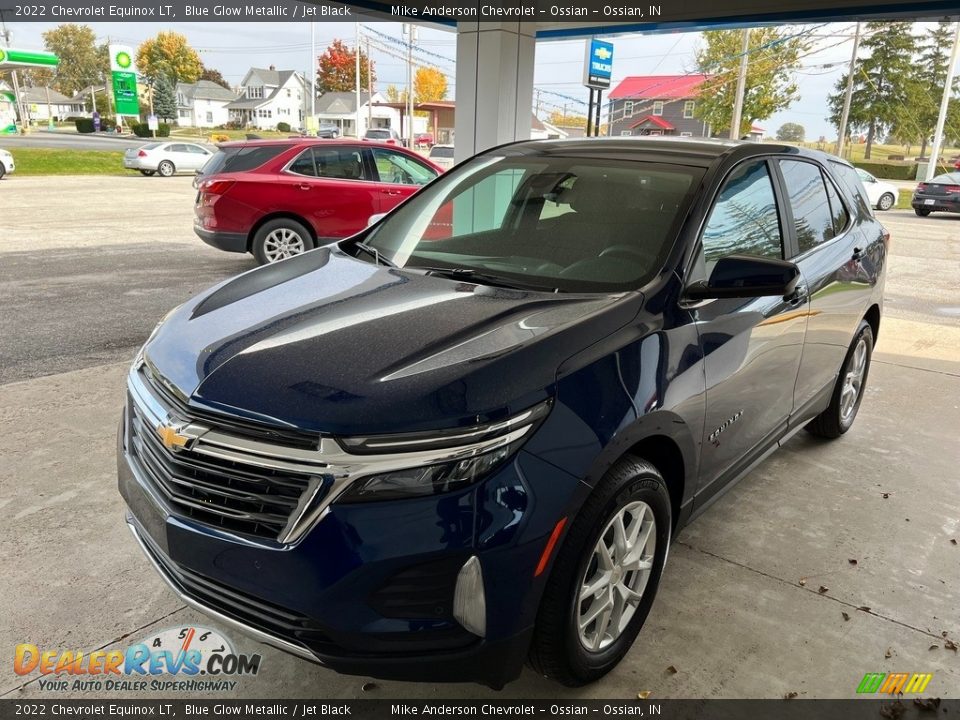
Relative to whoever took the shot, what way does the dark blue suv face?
facing the viewer and to the left of the viewer

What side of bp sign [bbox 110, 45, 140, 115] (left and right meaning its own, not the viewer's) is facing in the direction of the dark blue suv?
front

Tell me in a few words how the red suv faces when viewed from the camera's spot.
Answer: facing to the right of the viewer

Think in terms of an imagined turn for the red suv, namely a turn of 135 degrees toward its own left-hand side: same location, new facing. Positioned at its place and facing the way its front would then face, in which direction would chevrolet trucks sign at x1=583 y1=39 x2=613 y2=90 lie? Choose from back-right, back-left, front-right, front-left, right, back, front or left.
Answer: right

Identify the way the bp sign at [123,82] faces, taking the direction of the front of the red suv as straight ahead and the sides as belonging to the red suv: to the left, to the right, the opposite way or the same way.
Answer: to the right

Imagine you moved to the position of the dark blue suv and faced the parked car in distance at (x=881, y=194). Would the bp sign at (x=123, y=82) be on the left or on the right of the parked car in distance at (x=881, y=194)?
left

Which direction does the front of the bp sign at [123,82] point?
toward the camera

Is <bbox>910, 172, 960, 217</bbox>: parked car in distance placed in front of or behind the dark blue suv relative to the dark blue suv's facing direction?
behind

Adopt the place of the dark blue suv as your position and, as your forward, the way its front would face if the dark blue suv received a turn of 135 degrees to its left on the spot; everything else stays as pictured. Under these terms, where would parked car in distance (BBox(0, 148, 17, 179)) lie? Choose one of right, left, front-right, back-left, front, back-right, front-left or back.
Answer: back-left

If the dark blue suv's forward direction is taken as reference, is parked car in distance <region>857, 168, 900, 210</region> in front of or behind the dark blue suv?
behind
